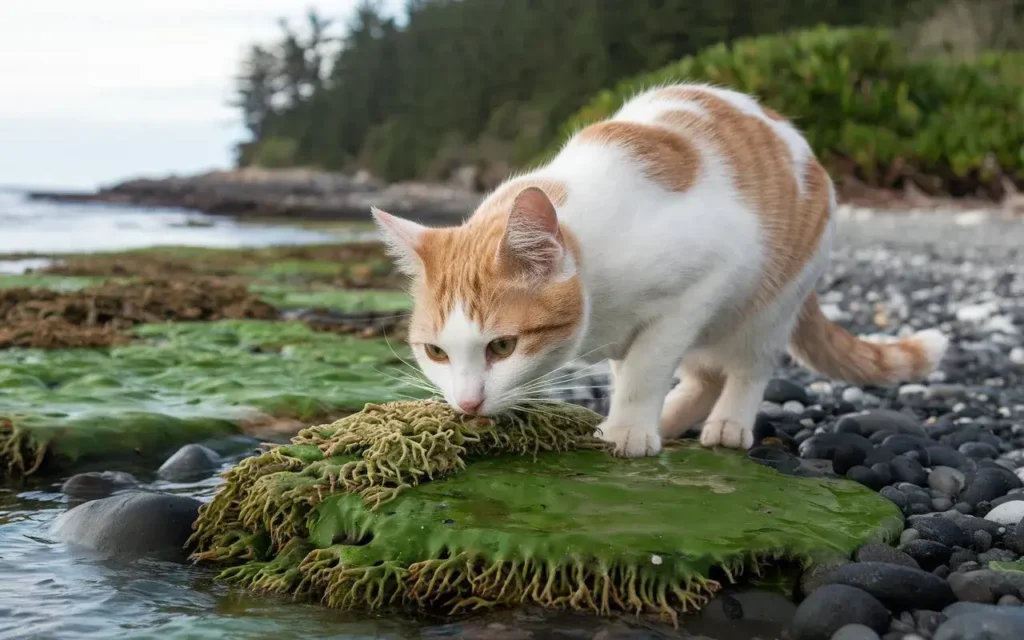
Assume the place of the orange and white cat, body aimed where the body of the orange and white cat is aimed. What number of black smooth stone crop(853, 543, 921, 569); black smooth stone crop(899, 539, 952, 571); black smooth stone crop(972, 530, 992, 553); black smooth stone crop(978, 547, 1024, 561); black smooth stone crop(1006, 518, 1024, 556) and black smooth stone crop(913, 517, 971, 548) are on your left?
6

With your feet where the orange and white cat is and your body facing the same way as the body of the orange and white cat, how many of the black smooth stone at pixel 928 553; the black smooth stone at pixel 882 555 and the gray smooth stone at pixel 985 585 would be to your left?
3

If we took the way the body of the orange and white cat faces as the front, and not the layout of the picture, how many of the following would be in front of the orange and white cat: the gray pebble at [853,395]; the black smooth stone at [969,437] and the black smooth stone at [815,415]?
0

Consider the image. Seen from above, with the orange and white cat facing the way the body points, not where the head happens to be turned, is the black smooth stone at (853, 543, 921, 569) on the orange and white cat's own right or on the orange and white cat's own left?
on the orange and white cat's own left

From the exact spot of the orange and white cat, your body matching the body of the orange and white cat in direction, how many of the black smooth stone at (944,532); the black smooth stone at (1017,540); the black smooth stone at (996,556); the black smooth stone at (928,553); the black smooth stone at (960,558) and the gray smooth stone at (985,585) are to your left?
6

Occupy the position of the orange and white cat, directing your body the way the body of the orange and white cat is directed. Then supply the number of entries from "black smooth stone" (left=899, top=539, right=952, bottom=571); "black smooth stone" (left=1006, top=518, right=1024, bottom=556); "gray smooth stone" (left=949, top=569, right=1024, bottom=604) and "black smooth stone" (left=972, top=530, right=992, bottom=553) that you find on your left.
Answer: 4

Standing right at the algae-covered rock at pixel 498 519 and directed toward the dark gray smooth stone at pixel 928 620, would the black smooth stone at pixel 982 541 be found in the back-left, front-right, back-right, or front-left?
front-left

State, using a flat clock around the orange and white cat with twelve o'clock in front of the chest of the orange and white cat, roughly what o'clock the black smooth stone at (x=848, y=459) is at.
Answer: The black smooth stone is roughly at 7 o'clock from the orange and white cat.

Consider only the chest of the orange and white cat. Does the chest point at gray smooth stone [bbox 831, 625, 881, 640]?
no

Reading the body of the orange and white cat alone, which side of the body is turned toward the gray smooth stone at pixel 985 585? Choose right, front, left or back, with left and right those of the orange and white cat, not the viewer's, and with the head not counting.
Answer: left

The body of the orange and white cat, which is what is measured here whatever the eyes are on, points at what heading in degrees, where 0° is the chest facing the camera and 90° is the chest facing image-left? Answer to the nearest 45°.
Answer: approximately 45°

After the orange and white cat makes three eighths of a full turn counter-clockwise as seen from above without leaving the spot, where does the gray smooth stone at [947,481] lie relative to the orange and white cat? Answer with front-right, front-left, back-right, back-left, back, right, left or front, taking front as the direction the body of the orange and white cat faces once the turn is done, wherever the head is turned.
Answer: front

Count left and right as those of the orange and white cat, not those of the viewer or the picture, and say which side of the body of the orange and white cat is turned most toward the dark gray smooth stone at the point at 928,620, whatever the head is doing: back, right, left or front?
left

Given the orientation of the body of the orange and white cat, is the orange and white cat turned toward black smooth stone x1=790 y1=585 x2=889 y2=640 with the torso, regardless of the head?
no

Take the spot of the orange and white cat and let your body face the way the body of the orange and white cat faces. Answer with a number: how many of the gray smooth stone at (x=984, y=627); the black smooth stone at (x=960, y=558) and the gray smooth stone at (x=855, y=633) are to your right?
0

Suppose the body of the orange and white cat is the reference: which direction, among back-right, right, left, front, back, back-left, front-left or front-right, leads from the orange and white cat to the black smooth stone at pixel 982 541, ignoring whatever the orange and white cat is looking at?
left

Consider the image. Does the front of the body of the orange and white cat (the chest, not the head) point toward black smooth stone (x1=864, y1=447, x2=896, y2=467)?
no

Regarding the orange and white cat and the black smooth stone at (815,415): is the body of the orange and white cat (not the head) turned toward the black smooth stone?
no
